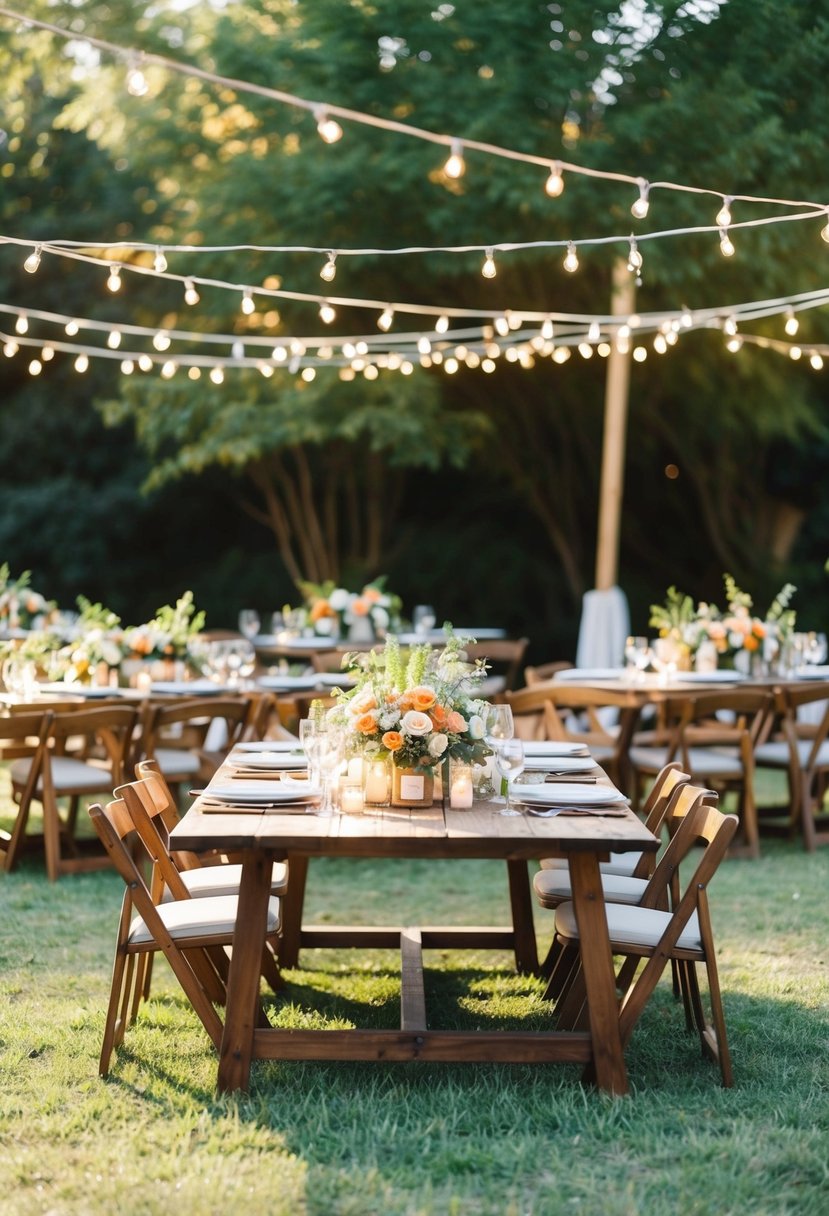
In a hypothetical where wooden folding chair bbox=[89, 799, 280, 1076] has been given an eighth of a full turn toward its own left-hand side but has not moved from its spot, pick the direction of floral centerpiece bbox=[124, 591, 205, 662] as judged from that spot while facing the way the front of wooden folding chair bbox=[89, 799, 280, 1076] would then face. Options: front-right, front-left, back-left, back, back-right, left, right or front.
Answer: front-left

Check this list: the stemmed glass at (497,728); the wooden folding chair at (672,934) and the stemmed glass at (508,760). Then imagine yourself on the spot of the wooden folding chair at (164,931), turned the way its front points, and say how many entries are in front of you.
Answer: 3

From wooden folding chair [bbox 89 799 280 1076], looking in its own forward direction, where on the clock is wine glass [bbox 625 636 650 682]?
The wine glass is roughly at 10 o'clock from the wooden folding chair.

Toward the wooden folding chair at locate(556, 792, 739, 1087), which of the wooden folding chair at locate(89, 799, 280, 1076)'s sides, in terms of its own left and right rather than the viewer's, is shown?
front

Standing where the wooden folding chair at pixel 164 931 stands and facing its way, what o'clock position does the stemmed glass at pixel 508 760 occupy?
The stemmed glass is roughly at 12 o'clock from the wooden folding chair.

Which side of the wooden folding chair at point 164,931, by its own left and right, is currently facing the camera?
right

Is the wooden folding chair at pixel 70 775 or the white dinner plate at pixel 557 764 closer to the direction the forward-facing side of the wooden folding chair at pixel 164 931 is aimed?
the white dinner plate

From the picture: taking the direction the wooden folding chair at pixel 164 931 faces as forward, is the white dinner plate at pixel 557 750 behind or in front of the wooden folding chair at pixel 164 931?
in front

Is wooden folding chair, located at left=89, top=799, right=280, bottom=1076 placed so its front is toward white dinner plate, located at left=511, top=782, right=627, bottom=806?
yes

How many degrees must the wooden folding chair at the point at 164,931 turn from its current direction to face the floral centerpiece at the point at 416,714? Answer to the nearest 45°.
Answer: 0° — it already faces it

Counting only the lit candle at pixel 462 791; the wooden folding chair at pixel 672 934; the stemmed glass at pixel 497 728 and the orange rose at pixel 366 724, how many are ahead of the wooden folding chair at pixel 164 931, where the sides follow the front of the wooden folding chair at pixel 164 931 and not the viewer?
4

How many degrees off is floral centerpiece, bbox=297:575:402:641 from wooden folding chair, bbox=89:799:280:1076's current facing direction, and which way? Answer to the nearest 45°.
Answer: approximately 90° to its left

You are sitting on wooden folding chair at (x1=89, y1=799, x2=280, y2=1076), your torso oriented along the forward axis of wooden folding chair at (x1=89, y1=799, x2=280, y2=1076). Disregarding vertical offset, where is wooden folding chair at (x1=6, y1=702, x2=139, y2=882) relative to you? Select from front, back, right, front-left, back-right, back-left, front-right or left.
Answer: left

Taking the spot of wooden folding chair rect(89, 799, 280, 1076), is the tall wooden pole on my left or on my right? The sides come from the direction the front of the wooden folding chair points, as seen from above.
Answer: on my left

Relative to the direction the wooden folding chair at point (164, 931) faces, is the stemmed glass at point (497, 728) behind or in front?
in front
